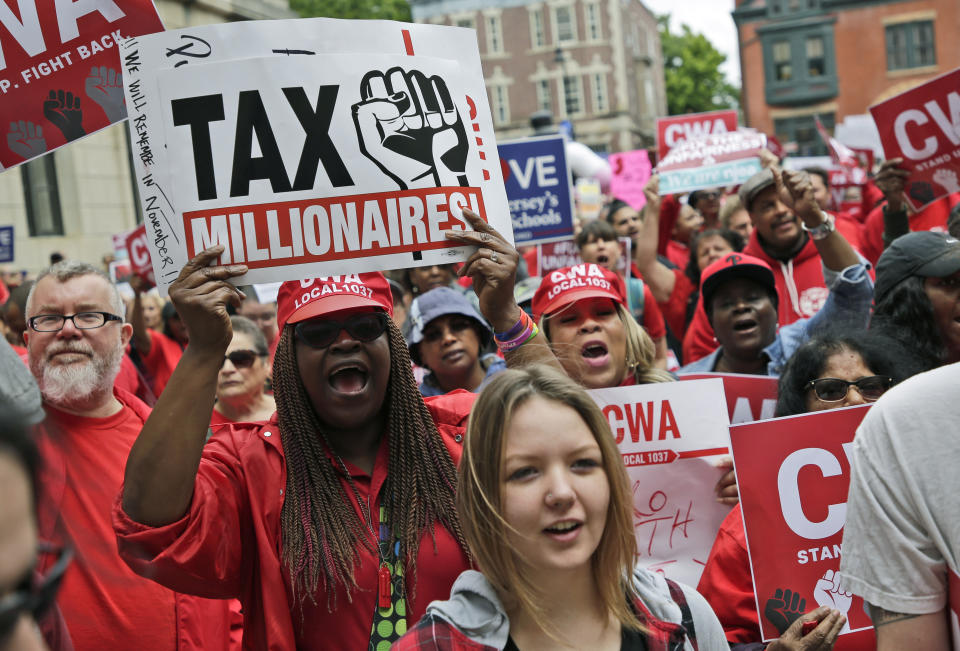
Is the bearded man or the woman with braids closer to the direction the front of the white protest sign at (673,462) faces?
the woman with braids

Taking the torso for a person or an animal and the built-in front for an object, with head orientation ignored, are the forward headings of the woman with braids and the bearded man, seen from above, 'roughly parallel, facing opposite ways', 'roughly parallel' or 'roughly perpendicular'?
roughly parallel

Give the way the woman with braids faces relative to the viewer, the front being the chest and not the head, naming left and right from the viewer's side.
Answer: facing the viewer

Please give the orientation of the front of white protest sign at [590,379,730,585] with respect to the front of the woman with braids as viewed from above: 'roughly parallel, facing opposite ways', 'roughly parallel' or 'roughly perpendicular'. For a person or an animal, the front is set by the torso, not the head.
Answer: roughly parallel

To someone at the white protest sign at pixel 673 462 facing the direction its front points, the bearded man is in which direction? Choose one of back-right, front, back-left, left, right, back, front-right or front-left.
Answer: right

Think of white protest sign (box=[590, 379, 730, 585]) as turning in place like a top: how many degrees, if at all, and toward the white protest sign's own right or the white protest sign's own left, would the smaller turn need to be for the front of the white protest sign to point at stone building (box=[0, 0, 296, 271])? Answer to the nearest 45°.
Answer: approximately 135° to the white protest sign's own right

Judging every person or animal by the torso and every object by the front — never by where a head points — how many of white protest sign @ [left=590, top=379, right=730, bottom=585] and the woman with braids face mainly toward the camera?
2

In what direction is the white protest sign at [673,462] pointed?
toward the camera

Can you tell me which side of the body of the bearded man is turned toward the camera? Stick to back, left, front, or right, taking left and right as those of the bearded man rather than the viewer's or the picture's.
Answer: front

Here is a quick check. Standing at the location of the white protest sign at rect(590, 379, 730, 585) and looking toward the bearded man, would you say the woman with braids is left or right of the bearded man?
left

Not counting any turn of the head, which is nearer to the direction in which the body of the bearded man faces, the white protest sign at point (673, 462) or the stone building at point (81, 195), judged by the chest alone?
the white protest sign

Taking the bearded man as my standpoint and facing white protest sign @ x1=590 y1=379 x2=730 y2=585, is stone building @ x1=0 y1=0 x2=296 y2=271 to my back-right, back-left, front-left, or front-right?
back-left

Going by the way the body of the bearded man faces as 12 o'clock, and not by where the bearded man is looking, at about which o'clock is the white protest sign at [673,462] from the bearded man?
The white protest sign is roughly at 10 o'clock from the bearded man.

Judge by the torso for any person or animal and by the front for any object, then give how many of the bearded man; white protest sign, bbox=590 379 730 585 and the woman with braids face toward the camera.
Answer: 3
